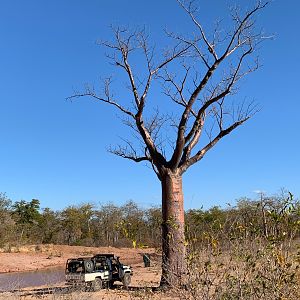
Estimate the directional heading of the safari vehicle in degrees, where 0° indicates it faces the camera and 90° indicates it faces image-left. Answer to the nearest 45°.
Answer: approximately 225°

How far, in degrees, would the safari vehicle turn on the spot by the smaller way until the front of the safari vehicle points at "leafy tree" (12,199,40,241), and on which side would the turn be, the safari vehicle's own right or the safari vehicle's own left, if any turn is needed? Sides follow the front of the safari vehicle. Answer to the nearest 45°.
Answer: approximately 45° to the safari vehicle's own left
